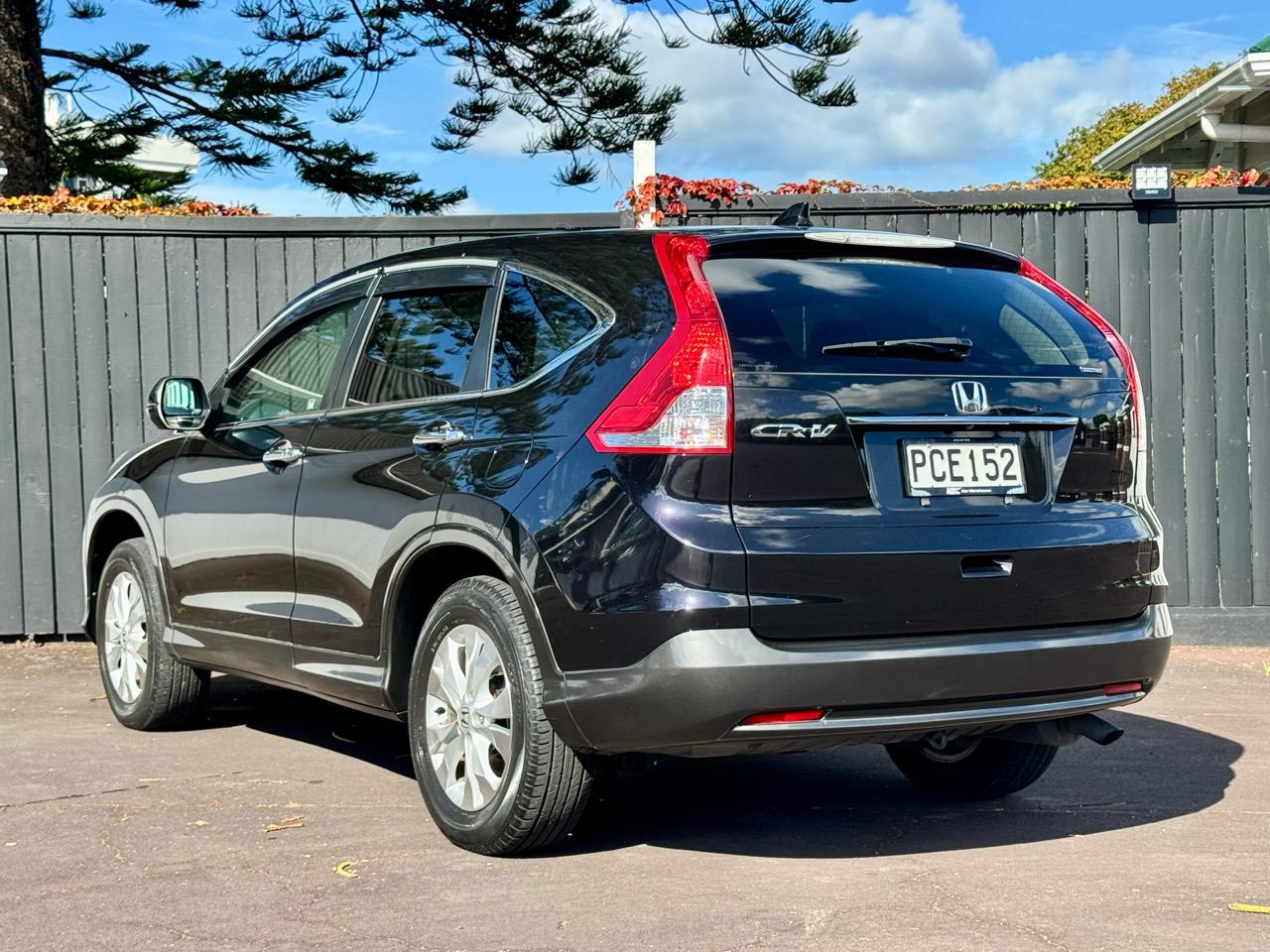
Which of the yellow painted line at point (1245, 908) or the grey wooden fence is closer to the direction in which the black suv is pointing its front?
the grey wooden fence

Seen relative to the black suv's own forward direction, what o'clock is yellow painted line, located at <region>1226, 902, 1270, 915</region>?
The yellow painted line is roughly at 5 o'clock from the black suv.

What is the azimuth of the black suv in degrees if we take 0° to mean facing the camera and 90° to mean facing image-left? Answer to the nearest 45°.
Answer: approximately 135°

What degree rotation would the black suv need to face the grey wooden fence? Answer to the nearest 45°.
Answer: approximately 45° to its right

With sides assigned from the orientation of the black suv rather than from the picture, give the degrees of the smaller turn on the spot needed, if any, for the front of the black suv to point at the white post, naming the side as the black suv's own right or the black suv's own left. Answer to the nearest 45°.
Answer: approximately 45° to the black suv's own right
